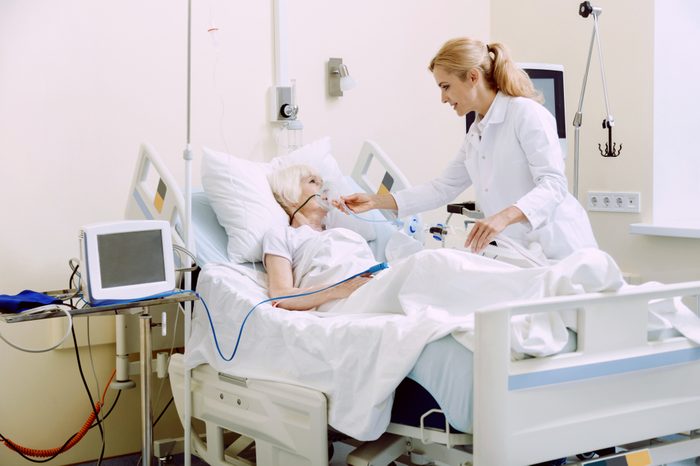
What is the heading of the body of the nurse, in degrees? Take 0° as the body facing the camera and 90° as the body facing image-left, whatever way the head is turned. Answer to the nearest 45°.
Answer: approximately 45°

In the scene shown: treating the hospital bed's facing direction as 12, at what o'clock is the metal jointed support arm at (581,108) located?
The metal jointed support arm is roughly at 8 o'clock from the hospital bed.

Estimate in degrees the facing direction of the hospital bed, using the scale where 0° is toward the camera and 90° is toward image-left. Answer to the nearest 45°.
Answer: approximately 315°

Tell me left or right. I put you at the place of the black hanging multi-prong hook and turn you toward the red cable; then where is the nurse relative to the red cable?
left

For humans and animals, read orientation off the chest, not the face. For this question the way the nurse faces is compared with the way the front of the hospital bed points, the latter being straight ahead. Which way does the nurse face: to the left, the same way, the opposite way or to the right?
to the right

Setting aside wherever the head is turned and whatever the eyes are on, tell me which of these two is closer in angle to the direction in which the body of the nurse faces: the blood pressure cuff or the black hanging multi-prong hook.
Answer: the blood pressure cuff

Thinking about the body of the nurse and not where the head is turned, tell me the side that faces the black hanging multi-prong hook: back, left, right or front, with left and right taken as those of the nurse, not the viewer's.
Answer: back

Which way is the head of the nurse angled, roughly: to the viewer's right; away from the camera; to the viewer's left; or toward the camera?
to the viewer's left
